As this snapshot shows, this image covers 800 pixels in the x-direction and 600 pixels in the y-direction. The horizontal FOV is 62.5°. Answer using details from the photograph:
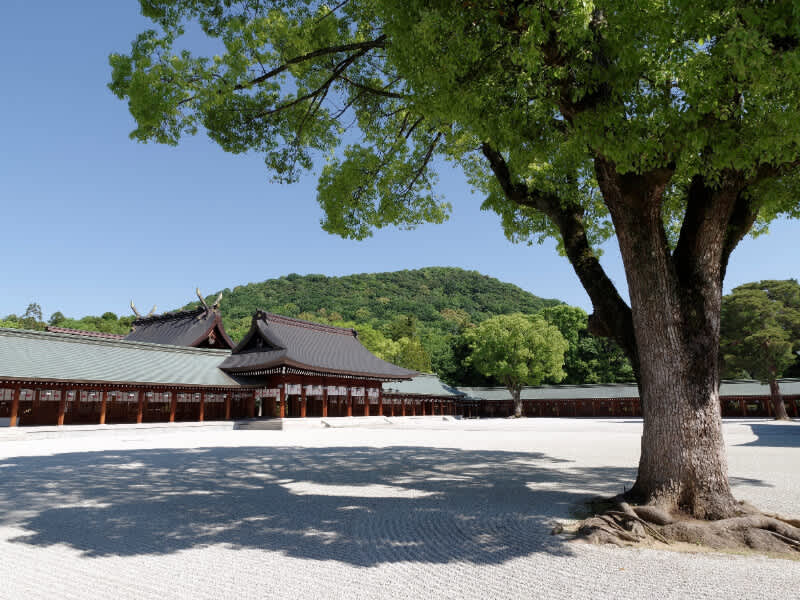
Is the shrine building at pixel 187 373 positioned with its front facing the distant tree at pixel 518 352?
no

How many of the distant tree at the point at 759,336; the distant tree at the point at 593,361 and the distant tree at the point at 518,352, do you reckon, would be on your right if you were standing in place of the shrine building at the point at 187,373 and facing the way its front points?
0

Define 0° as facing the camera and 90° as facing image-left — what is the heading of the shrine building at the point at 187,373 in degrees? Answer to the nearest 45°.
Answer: approximately 315°

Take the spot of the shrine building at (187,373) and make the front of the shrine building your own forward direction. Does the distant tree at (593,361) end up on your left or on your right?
on your left

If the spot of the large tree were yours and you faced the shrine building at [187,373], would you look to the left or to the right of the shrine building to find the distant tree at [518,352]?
right

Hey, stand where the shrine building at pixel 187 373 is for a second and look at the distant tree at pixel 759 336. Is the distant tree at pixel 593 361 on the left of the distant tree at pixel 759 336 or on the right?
left
